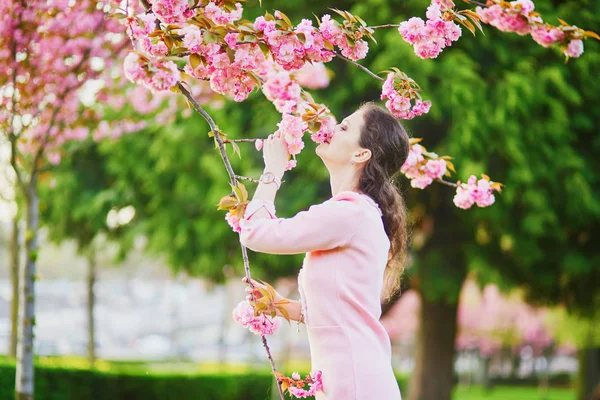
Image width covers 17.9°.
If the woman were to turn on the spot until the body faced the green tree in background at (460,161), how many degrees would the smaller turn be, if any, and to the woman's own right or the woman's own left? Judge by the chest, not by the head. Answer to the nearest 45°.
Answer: approximately 90° to the woman's own right

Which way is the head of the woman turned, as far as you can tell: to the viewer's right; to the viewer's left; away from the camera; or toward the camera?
to the viewer's left

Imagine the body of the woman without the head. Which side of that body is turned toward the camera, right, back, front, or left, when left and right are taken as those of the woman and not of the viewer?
left

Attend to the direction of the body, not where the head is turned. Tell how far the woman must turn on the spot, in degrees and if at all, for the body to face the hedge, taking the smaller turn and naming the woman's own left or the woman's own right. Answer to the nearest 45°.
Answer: approximately 90° to the woman's own right

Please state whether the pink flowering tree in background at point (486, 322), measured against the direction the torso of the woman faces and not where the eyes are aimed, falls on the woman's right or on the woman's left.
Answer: on the woman's right
